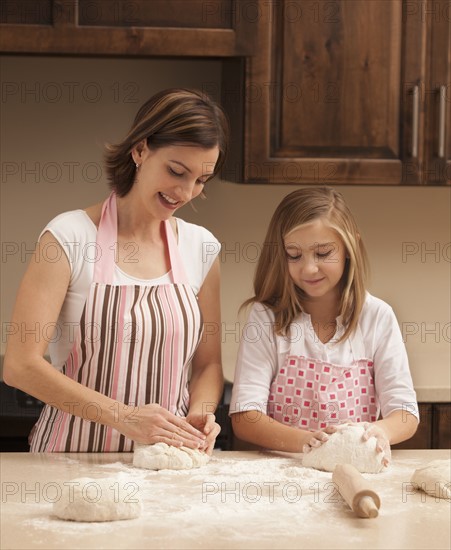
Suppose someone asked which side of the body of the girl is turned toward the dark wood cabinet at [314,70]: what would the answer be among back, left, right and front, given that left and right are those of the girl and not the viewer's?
back

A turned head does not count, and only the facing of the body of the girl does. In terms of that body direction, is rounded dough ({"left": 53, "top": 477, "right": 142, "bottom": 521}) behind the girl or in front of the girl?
in front

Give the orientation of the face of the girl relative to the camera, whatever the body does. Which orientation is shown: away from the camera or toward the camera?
toward the camera

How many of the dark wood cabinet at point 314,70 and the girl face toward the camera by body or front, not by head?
2

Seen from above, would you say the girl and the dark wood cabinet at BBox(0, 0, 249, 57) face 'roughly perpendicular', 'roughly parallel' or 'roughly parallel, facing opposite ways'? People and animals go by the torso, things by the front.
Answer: roughly parallel

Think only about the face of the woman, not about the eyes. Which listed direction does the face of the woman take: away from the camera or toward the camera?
toward the camera

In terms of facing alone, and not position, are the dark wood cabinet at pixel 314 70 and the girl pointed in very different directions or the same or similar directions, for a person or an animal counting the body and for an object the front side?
same or similar directions

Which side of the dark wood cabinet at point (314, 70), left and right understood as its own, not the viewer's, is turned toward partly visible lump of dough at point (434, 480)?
front

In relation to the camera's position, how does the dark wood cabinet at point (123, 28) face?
facing the viewer

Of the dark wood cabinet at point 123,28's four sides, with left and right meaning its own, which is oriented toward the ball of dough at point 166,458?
front

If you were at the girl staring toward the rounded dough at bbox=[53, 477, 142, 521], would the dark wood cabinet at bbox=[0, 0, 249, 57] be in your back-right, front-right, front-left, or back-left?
back-right

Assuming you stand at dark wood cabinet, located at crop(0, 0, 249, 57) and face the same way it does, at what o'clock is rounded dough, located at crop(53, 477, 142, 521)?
The rounded dough is roughly at 12 o'clock from the dark wood cabinet.
